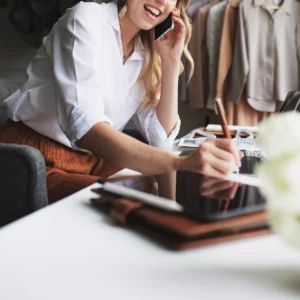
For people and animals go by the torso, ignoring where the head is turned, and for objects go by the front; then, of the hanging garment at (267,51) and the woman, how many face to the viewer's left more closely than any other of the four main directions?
0

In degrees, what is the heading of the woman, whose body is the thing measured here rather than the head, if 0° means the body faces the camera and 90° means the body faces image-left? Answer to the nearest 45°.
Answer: approximately 315°

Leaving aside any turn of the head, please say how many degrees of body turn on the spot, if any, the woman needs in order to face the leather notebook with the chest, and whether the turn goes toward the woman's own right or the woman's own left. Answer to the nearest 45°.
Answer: approximately 45° to the woman's own right

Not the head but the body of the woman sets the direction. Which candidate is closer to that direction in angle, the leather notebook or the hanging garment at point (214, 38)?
the leather notebook

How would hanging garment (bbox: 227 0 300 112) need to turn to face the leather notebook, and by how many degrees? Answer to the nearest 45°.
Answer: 0° — it already faces it

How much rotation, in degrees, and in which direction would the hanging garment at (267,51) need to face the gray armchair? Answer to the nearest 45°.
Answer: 0° — it already faces it

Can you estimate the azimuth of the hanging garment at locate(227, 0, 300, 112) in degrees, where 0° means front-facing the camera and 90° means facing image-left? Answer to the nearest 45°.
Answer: approximately 0°

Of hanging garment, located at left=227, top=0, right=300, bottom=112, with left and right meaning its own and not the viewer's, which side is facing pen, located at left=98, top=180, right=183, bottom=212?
front
